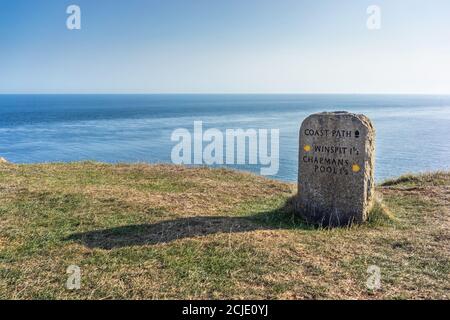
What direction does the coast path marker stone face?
toward the camera
